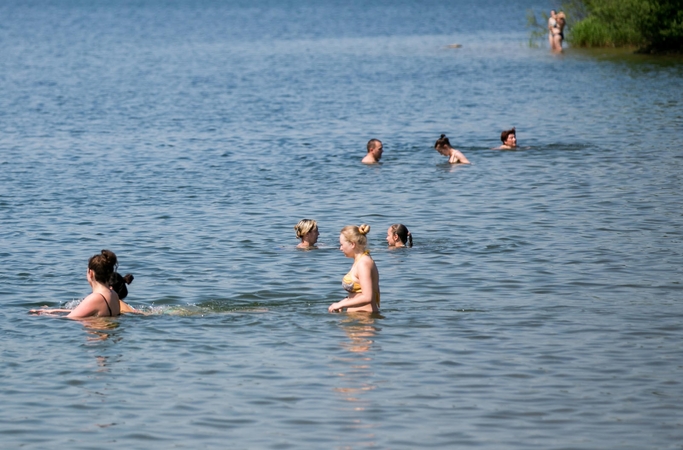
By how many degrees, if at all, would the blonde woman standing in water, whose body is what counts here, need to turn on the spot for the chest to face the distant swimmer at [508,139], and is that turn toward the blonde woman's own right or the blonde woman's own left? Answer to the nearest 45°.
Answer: approximately 90° to the blonde woman's own right

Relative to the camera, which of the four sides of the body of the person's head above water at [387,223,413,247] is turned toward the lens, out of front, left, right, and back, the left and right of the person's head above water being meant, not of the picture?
left

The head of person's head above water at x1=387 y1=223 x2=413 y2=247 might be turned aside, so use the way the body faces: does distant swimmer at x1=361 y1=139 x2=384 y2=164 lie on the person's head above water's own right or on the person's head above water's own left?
on the person's head above water's own right

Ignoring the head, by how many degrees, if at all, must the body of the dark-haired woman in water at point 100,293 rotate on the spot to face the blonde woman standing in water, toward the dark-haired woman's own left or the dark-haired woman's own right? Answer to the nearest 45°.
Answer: approximately 135° to the dark-haired woman's own right

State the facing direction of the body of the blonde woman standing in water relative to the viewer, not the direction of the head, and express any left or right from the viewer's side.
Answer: facing to the left of the viewer

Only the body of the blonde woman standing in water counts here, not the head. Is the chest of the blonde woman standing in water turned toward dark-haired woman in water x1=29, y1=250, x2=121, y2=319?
yes

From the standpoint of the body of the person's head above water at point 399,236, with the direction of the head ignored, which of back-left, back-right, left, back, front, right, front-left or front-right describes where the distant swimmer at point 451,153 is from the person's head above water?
right
